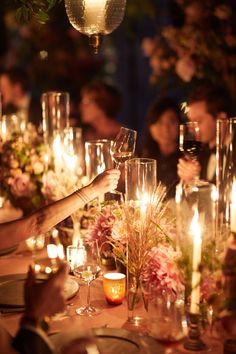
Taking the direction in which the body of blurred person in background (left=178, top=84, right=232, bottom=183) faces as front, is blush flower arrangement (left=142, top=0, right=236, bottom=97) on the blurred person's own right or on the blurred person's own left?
on the blurred person's own right

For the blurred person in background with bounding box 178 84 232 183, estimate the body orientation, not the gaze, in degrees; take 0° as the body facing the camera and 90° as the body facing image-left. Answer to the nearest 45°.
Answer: approximately 45°

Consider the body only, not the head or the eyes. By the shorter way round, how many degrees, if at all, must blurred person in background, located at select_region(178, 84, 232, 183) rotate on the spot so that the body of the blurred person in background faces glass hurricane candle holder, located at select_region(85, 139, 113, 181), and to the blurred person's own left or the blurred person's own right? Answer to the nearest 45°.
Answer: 0° — they already face it

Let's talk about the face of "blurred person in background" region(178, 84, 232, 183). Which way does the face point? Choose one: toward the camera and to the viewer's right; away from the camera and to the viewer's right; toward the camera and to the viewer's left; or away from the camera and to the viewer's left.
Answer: toward the camera and to the viewer's left

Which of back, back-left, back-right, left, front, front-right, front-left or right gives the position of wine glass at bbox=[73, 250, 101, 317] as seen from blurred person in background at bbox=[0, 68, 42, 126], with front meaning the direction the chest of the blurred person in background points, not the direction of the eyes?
front-left
